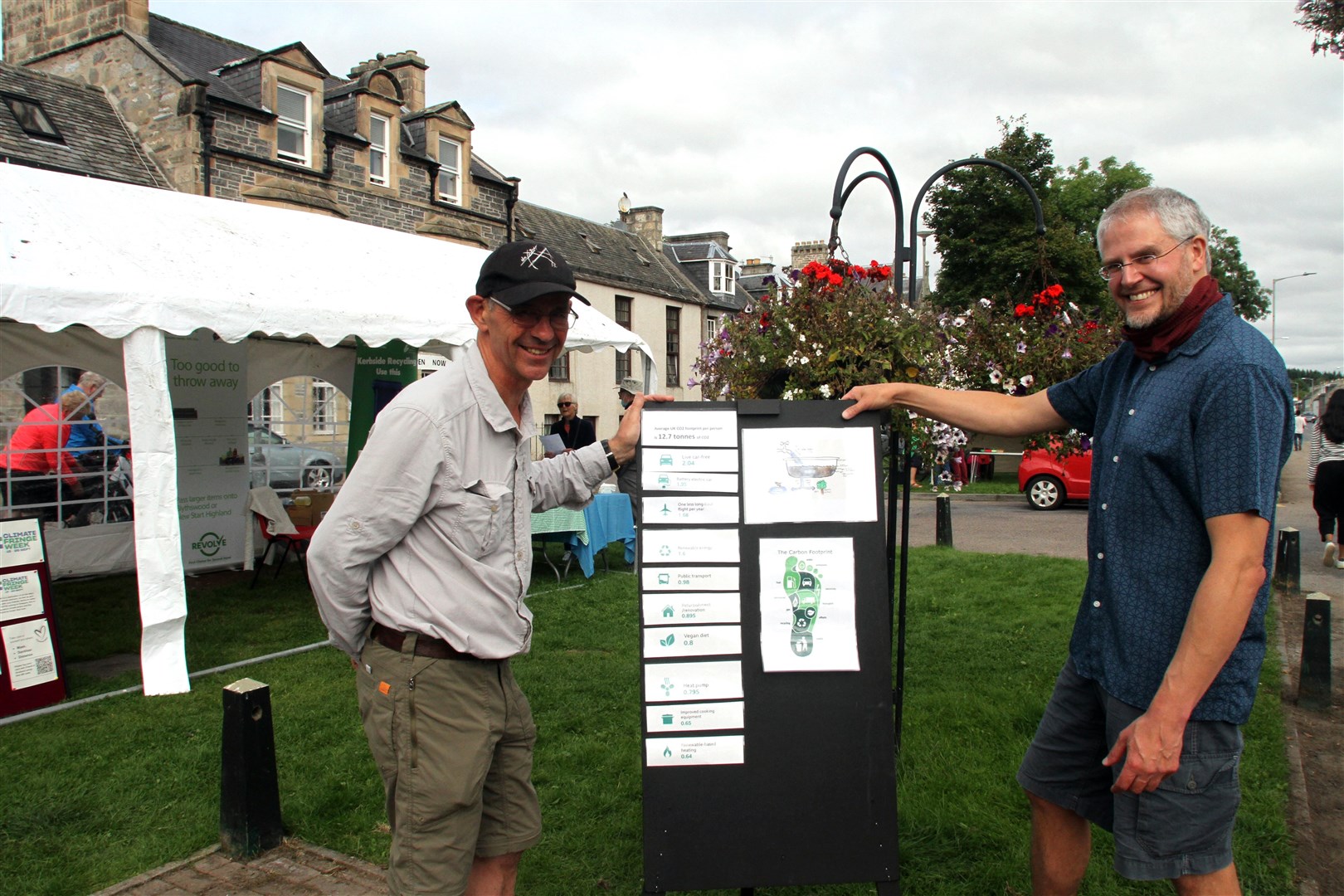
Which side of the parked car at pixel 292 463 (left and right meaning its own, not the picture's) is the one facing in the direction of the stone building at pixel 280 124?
left

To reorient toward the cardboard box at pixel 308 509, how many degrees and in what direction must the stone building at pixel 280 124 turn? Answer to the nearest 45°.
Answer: approximately 45° to its right

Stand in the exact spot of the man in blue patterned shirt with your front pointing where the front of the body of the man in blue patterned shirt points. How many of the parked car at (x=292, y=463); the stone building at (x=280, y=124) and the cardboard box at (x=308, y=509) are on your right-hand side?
3

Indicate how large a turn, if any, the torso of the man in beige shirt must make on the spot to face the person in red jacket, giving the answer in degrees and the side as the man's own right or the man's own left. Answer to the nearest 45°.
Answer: approximately 180°

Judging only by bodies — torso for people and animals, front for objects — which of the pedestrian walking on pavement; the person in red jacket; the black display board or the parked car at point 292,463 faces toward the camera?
the black display board

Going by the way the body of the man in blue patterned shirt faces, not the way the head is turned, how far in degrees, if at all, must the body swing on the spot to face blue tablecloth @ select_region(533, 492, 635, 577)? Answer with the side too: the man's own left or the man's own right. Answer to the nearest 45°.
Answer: approximately 90° to the man's own right

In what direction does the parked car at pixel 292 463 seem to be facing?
to the viewer's right

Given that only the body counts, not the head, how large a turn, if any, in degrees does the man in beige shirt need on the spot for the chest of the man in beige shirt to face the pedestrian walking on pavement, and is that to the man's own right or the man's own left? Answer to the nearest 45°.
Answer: approximately 90° to the man's own left

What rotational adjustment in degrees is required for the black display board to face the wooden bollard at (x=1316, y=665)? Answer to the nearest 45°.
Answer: approximately 135° to its left

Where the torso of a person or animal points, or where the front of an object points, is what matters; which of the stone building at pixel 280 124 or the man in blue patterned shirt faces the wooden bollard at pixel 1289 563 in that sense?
the stone building
